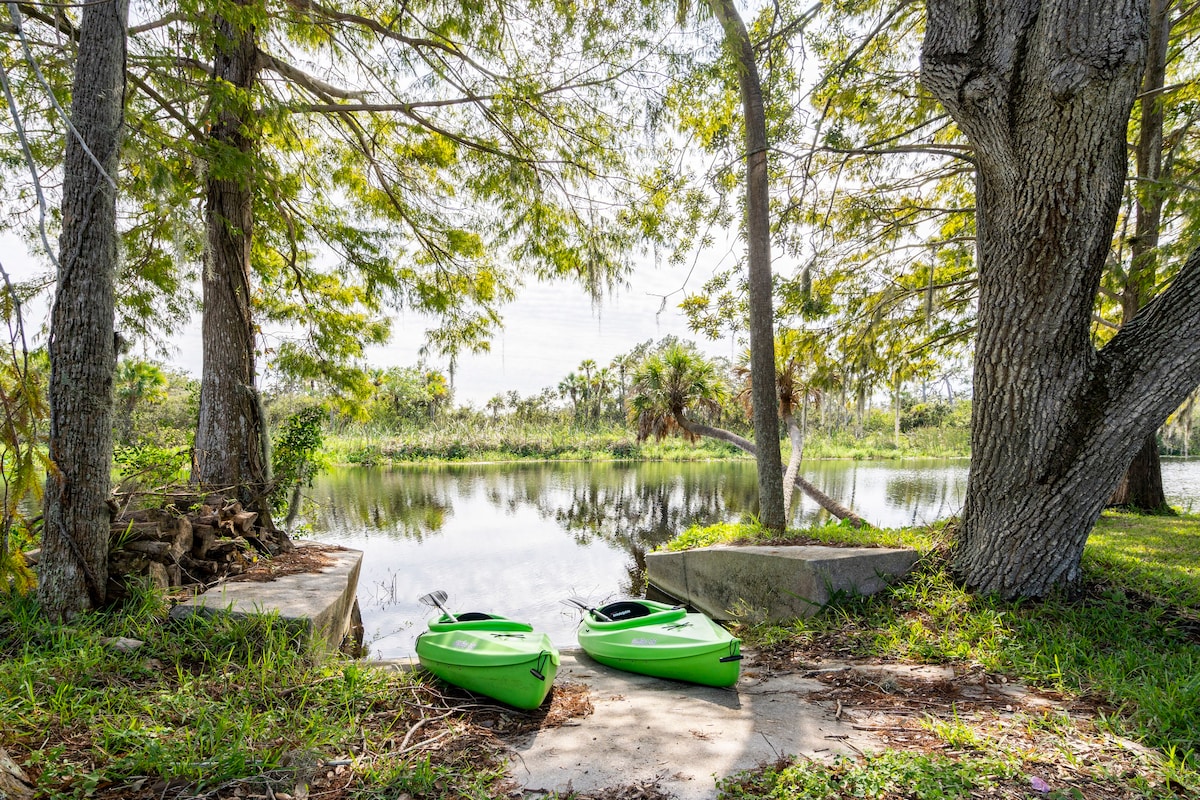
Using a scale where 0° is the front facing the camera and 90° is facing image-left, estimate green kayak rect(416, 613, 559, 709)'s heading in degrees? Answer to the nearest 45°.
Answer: approximately 315°

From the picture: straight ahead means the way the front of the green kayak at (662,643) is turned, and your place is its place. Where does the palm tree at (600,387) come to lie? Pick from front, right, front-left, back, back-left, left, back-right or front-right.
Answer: back-left

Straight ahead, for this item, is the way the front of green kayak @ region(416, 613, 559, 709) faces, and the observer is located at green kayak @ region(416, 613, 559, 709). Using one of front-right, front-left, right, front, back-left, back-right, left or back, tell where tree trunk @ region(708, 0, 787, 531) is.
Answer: left

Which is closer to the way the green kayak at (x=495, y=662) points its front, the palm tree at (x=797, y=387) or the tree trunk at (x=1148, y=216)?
the tree trunk

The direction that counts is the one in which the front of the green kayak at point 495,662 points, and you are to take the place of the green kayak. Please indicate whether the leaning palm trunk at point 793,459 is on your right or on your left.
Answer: on your left

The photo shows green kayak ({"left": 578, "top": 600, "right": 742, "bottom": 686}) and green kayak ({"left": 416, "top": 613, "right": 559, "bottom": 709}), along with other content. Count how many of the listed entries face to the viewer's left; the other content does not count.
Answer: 0

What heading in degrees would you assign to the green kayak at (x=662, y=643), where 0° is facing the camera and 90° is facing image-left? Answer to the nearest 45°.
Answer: approximately 315°

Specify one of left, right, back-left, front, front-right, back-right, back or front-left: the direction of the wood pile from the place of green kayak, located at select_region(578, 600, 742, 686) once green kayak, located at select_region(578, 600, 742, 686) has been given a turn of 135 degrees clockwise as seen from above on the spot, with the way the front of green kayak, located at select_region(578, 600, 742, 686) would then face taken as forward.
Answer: front

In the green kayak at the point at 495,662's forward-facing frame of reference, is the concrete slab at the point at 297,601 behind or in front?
behind
